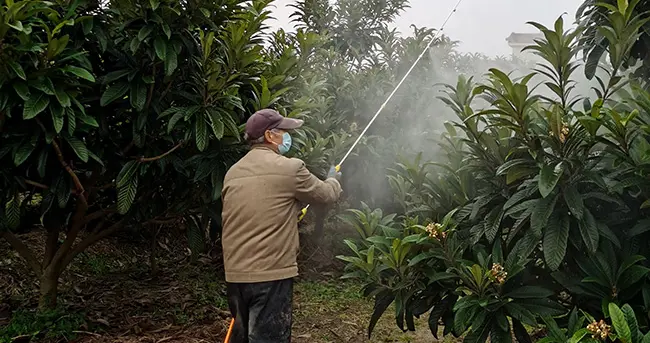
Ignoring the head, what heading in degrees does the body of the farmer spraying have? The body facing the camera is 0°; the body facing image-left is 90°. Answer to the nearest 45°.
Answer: approximately 225°

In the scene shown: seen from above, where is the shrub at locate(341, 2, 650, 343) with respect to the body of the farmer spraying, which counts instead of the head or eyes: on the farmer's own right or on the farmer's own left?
on the farmer's own right
